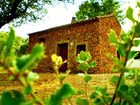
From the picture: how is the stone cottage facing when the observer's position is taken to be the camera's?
facing the viewer and to the left of the viewer

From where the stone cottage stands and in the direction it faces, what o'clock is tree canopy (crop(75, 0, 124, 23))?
The tree canopy is roughly at 5 o'clock from the stone cottage.
